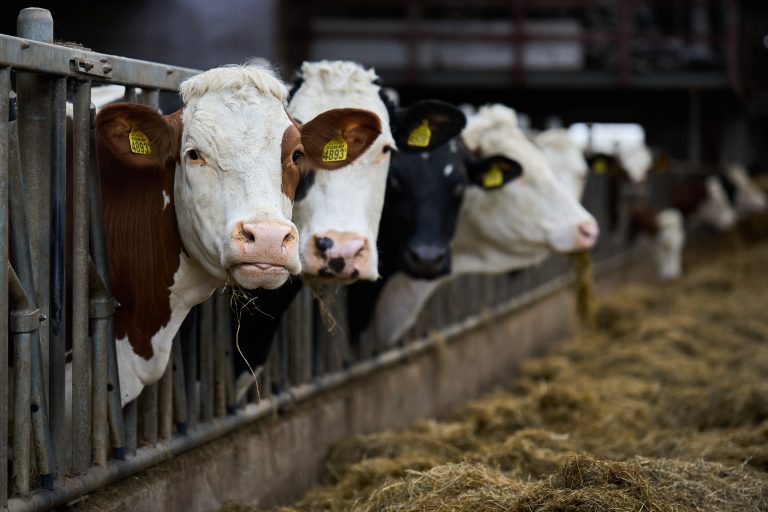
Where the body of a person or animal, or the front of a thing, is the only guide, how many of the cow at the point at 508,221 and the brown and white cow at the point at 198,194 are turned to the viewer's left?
0

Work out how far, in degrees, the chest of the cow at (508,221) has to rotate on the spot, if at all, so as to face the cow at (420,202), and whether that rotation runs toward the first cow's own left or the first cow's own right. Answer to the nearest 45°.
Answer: approximately 90° to the first cow's own right

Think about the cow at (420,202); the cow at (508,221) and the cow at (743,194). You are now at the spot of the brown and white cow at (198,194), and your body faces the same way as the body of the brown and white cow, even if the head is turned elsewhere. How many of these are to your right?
0

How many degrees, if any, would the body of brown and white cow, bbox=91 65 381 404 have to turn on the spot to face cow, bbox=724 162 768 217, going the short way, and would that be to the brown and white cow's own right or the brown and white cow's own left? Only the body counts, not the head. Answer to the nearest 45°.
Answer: approximately 90° to the brown and white cow's own left

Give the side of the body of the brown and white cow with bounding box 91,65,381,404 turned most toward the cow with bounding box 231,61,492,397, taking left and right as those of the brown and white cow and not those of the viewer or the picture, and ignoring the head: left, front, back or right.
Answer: left

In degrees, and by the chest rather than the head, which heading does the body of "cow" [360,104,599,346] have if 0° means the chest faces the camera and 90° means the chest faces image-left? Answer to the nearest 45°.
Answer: approximately 270°

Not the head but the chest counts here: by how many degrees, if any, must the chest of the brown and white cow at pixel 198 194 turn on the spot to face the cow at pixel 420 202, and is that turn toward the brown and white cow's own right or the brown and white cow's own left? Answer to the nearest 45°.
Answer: approximately 90° to the brown and white cow's own left

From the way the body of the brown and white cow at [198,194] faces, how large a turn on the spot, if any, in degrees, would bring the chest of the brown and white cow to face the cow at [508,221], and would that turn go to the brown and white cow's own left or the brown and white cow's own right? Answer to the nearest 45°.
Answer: approximately 90° to the brown and white cow's own left

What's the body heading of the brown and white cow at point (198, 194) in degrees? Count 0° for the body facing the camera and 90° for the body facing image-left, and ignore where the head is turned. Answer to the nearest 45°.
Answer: approximately 315°
